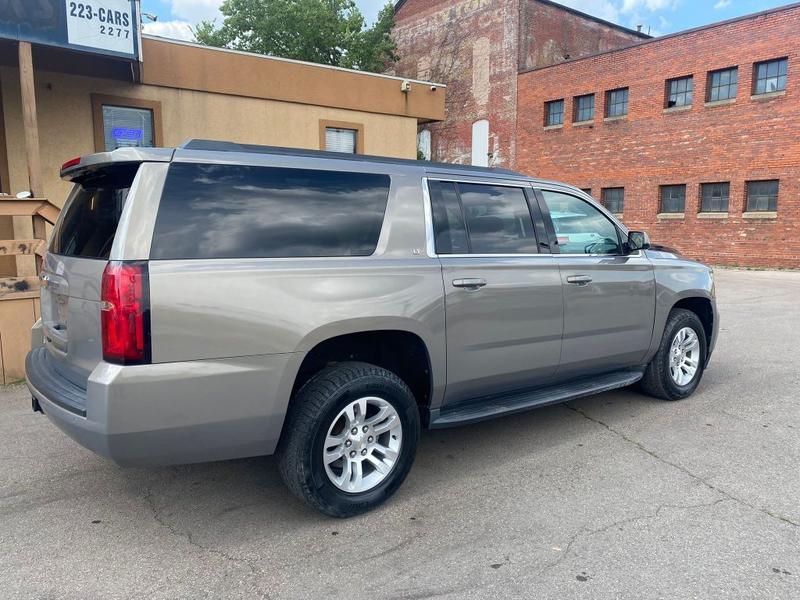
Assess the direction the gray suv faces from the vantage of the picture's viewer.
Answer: facing away from the viewer and to the right of the viewer

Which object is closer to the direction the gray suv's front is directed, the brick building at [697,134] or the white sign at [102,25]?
the brick building

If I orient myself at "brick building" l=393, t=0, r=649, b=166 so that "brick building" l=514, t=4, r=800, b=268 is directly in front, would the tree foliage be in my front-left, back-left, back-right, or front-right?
back-right

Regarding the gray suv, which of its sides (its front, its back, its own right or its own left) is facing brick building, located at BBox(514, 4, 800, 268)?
front

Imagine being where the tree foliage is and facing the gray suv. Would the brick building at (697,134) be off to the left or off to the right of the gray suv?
left

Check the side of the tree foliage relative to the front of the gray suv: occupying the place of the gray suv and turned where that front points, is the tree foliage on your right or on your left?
on your left

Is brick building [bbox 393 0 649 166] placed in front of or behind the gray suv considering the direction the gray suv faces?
in front
